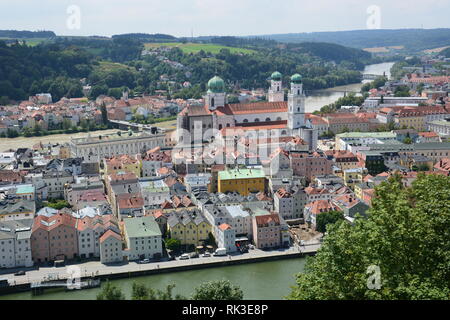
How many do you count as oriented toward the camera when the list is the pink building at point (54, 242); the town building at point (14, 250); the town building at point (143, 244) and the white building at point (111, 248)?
4

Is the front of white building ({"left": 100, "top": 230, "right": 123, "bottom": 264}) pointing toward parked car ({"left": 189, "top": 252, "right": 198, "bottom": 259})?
no

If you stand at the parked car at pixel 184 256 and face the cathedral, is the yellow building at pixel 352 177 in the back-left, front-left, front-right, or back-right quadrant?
front-right

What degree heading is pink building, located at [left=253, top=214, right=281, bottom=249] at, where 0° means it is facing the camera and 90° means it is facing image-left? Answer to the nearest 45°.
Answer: approximately 0°

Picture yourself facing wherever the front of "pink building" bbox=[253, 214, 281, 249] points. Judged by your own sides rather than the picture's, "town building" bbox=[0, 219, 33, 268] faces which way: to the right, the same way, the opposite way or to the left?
the same way

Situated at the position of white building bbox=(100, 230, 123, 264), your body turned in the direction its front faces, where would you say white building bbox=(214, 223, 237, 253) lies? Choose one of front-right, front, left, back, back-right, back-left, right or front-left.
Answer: left

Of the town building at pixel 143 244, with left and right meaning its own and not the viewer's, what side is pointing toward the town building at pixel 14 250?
right

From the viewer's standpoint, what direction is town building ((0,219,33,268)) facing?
toward the camera

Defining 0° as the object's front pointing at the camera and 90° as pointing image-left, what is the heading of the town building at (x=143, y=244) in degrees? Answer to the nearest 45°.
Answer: approximately 0°

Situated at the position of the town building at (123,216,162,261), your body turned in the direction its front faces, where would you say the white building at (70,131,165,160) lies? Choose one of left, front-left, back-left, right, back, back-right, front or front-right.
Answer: back

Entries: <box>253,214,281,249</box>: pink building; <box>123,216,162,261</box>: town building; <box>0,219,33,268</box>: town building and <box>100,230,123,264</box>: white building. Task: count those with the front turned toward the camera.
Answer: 4

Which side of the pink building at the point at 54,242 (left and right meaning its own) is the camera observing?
front
